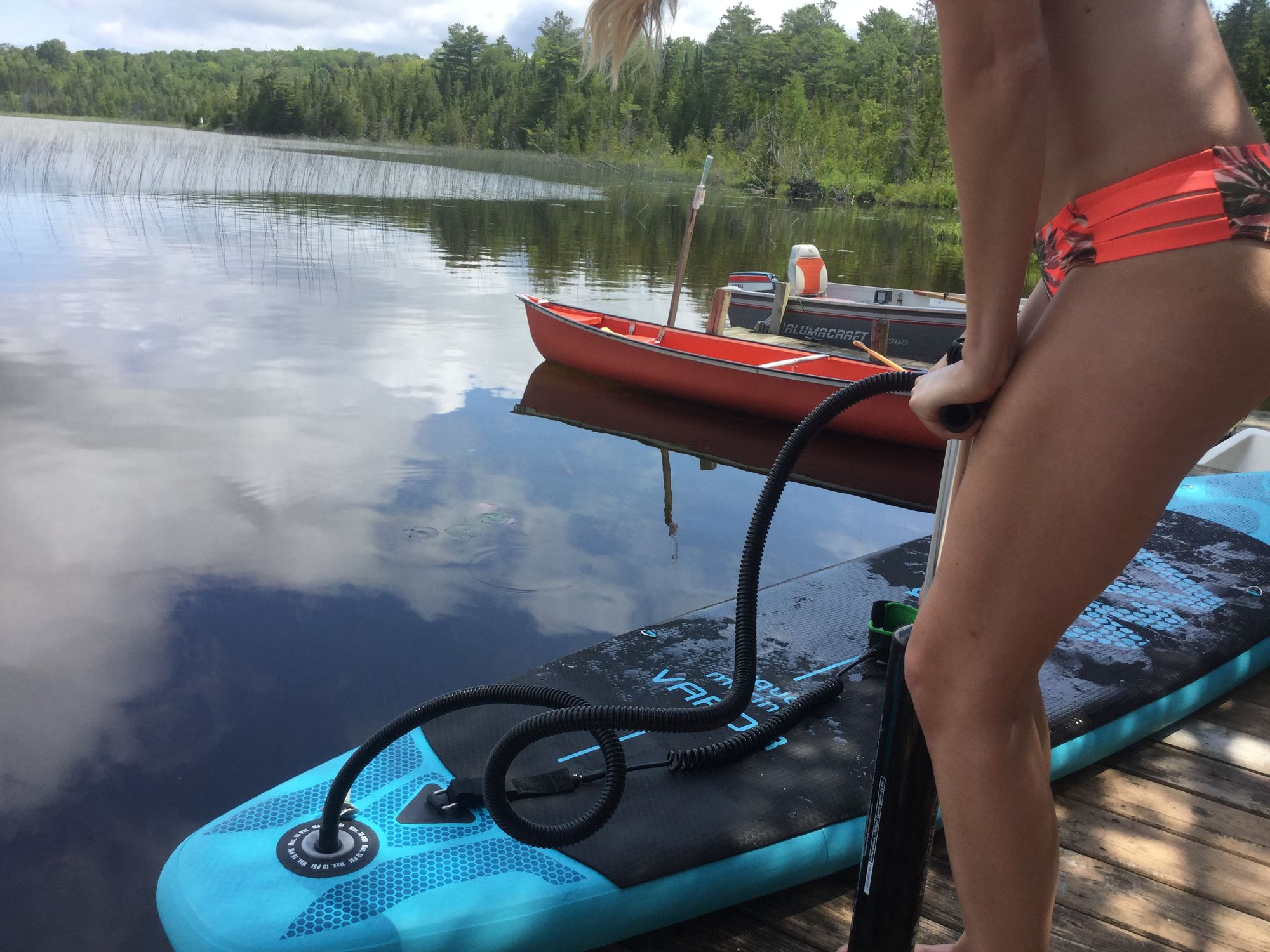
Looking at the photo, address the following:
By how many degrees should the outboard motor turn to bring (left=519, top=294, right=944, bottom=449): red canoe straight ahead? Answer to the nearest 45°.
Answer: approximately 90° to its right

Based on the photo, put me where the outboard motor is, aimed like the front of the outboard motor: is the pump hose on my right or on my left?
on my right

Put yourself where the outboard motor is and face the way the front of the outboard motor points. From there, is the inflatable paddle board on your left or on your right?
on your right

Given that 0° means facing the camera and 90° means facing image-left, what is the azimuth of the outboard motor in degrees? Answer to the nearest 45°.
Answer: approximately 270°
